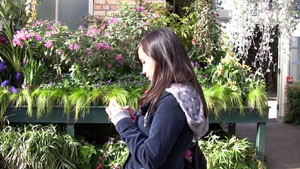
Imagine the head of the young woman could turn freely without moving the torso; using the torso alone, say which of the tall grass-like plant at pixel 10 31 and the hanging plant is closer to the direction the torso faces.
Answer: the tall grass-like plant

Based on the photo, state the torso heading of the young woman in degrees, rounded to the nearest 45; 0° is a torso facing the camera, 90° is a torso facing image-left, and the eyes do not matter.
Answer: approximately 90°

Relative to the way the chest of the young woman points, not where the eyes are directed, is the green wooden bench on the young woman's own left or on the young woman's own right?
on the young woman's own right

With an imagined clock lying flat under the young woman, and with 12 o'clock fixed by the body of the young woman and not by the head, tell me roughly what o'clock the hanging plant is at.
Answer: The hanging plant is roughly at 4 o'clock from the young woman.

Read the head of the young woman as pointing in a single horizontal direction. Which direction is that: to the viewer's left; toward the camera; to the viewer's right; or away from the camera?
to the viewer's left

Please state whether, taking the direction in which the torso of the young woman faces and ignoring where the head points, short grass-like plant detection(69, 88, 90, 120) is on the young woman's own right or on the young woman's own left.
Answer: on the young woman's own right

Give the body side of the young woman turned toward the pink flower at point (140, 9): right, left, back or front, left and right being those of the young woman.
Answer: right
